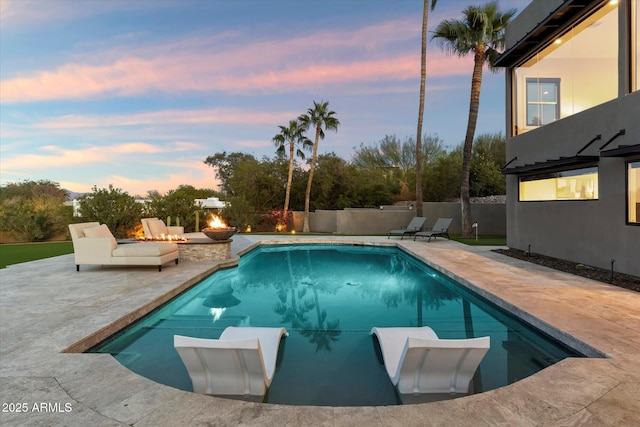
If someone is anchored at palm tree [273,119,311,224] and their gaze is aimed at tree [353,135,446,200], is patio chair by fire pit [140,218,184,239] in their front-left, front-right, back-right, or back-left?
back-right

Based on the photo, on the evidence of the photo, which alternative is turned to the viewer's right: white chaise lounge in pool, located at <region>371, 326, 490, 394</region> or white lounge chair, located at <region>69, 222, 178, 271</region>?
the white lounge chair

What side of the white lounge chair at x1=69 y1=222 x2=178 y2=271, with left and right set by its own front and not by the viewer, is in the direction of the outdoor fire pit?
front

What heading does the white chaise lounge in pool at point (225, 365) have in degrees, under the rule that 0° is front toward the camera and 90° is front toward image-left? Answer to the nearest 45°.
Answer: approximately 225°

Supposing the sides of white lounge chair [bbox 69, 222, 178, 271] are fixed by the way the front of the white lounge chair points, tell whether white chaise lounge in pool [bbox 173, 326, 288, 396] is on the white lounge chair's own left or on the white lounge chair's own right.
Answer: on the white lounge chair's own right

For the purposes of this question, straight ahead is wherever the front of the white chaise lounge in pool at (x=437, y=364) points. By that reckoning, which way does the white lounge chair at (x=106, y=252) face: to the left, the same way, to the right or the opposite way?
to the right

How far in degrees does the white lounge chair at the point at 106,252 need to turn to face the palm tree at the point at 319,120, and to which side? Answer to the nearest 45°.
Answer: approximately 45° to its left

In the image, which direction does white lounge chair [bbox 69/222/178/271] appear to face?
to the viewer's right

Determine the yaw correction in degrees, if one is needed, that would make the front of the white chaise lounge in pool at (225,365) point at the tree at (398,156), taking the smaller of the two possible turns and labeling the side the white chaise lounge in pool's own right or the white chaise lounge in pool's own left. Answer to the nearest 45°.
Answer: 0° — it already faces it

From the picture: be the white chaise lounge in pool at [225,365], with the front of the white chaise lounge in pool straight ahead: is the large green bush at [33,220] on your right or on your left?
on your left

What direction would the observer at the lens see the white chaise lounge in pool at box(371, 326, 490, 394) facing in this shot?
facing away from the viewer and to the left of the viewer

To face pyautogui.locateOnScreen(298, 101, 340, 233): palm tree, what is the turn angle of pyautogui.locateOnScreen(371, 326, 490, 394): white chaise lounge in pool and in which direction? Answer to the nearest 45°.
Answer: approximately 45° to its right

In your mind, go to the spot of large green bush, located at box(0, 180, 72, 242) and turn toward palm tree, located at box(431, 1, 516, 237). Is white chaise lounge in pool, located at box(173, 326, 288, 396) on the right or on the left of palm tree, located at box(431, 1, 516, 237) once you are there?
right

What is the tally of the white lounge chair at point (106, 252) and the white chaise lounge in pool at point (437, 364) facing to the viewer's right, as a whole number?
1

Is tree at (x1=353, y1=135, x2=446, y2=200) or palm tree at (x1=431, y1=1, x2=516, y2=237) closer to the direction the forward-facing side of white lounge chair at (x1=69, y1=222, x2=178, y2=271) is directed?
the palm tree

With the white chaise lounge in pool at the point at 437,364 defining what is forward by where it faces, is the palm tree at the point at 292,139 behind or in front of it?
in front
